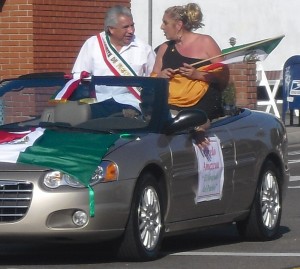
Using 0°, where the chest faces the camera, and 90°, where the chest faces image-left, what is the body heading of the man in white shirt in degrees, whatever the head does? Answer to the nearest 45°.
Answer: approximately 0°

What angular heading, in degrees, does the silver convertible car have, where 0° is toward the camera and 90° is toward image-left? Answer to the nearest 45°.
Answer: approximately 45°
